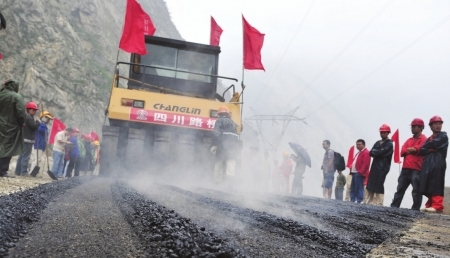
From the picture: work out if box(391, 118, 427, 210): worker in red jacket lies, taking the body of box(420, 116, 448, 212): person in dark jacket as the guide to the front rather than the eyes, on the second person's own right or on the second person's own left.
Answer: on the second person's own right

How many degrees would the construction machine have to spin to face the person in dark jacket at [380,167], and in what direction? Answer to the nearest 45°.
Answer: approximately 90° to its left

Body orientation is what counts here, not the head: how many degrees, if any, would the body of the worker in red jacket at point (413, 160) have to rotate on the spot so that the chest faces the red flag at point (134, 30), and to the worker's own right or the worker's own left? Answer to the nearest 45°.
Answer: approximately 45° to the worker's own right

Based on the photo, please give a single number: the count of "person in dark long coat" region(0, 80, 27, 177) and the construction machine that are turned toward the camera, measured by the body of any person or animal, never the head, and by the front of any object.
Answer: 1

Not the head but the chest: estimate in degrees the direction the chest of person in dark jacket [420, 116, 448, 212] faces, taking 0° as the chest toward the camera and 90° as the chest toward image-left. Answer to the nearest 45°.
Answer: approximately 45°

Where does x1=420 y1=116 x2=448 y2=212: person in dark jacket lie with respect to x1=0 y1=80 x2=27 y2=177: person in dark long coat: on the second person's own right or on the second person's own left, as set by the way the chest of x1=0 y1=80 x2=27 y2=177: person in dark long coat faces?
on the second person's own right

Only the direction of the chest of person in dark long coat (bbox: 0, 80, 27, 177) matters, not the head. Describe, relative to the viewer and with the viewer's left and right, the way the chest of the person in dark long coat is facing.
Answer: facing away from the viewer and to the right of the viewer

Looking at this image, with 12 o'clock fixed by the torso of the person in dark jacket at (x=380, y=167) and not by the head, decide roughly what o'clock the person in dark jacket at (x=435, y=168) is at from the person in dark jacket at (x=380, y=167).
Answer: the person in dark jacket at (x=435, y=168) is roughly at 9 o'clock from the person in dark jacket at (x=380, y=167).

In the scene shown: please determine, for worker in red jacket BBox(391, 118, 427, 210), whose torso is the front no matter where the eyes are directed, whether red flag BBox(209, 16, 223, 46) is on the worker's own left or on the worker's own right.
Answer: on the worker's own right

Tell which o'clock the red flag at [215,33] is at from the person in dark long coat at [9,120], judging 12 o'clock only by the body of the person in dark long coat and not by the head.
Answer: The red flag is roughly at 12 o'clock from the person in dark long coat.

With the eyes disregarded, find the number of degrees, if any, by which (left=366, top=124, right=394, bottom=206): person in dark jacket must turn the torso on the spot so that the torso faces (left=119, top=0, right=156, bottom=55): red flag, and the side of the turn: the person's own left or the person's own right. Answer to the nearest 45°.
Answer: approximately 45° to the person's own right

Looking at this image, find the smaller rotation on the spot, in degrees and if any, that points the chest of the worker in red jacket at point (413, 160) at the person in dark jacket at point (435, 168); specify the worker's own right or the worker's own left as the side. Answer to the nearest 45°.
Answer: approximately 90° to the worker's own left

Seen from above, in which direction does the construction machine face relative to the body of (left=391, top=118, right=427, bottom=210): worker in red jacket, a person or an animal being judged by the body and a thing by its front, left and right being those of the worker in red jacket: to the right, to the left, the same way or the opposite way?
to the left
